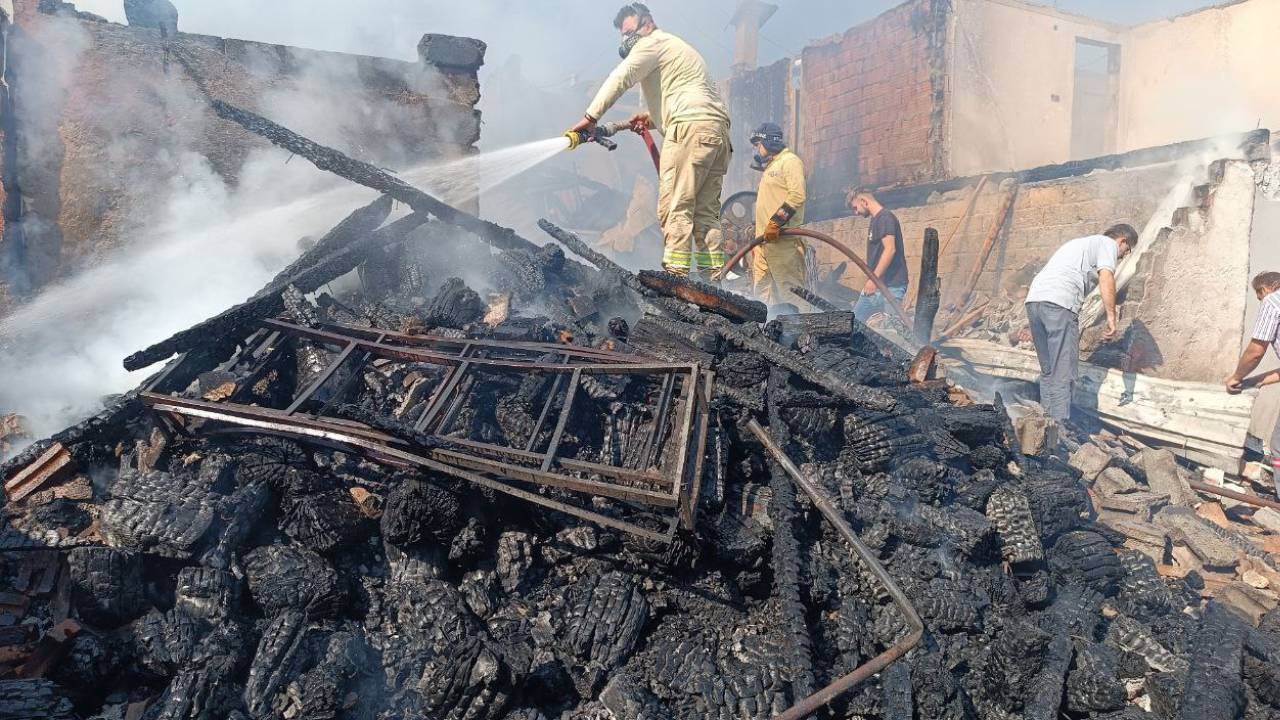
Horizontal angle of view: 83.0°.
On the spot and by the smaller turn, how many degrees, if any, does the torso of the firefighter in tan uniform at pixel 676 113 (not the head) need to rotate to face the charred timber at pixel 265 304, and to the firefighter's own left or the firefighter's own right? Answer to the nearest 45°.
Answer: approximately 45° to the firefighter's own left

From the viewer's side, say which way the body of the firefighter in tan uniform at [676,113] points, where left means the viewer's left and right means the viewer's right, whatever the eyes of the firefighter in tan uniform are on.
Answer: facing to the left of the viewer

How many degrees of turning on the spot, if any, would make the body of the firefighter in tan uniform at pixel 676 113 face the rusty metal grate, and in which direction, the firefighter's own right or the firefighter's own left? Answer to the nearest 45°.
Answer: approximately 90° to the firefighter's own left

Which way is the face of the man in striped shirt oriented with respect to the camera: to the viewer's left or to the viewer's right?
to the viewer's left

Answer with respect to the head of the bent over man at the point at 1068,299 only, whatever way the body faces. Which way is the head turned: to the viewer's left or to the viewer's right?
to the viewer's right

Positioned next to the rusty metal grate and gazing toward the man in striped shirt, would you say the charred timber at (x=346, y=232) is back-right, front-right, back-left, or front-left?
back-left

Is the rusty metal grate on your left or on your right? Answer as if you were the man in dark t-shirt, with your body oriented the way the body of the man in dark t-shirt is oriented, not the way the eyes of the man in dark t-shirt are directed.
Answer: on your left

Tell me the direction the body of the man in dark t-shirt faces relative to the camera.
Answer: to the viewer's left

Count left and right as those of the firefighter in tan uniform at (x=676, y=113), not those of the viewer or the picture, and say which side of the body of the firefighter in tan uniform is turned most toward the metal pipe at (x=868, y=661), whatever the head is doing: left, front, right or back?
left

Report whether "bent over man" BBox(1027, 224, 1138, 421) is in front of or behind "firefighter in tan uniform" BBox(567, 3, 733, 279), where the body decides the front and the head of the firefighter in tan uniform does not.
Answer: behind

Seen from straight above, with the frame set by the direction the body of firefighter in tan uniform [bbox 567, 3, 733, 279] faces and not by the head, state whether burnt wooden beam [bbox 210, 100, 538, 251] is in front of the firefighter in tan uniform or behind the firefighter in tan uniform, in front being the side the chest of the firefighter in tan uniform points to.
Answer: in front

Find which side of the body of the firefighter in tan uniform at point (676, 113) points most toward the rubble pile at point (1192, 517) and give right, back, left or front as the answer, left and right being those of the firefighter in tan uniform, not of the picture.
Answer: back

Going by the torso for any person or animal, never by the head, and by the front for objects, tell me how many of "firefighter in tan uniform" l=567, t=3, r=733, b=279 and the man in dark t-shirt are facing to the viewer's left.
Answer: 2
